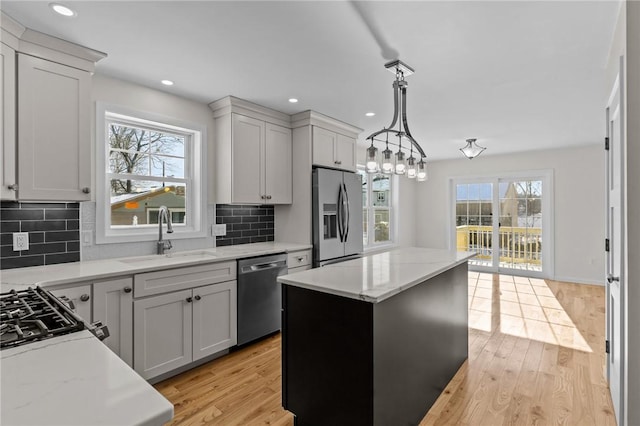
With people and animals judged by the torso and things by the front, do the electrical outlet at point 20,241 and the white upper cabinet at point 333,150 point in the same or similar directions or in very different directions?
same or similar directions

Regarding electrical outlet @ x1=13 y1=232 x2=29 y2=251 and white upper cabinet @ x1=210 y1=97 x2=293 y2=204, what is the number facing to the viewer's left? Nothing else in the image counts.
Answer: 0

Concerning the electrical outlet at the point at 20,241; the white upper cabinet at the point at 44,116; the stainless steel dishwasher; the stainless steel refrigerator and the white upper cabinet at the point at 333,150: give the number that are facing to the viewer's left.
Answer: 0

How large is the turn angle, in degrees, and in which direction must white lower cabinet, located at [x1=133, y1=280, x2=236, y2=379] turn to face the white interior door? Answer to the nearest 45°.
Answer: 0° — it already faces it

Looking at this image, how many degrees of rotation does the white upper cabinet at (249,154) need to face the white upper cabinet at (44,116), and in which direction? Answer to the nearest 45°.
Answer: approximately 90° to its right

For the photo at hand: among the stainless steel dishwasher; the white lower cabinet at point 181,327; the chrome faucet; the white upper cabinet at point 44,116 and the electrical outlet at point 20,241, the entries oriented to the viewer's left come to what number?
0

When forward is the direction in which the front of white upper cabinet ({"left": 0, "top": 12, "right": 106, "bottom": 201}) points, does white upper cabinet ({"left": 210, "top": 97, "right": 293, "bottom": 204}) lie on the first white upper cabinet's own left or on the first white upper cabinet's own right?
on the first white upper cabinet's own left

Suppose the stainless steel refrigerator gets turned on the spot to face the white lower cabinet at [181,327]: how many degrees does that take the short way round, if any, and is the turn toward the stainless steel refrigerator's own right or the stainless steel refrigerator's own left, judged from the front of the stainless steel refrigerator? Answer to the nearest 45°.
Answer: approximately 90° to the stainless steel refrigerator's own right

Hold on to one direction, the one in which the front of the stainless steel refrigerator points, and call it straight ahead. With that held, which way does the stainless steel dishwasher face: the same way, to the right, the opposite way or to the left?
the same way

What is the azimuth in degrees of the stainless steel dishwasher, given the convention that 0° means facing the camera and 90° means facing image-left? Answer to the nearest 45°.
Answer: approximately 315°

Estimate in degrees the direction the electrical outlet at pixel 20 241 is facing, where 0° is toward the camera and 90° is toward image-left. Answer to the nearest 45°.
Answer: approximately 0°

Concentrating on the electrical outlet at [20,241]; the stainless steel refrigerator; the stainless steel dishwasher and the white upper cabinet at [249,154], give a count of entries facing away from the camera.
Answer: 0

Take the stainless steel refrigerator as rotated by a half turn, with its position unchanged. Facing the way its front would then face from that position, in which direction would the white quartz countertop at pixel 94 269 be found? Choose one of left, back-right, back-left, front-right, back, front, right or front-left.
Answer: left

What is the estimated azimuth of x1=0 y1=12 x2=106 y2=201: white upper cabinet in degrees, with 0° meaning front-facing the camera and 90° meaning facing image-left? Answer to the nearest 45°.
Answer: approximately 315°

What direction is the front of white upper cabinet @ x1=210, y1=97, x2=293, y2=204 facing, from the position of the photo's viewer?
facing the viewer and to the right of the viewer

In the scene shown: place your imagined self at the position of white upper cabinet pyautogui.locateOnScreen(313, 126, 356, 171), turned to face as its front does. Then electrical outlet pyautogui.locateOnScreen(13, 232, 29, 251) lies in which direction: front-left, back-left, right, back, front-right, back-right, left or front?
right

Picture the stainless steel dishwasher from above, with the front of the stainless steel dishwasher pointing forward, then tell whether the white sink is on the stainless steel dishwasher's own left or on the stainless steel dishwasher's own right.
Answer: on the stainless steel dishwasher's own right

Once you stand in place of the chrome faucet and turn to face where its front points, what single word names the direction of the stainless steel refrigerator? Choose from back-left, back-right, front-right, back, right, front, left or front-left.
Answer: front-left

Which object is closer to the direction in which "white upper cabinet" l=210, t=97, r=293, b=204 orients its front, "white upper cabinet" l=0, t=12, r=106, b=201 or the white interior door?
the white interior door

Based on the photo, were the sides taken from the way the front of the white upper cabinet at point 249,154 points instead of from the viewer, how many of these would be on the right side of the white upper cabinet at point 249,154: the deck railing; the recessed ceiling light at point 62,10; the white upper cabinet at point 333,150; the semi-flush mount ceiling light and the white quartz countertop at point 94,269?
2

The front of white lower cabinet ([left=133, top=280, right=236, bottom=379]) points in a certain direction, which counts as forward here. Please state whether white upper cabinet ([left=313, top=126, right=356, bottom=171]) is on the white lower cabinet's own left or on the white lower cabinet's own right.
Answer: on the white lower cabinet's own left

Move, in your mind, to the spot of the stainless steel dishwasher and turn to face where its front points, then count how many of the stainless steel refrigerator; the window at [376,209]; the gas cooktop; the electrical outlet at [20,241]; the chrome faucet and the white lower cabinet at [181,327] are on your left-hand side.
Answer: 2
